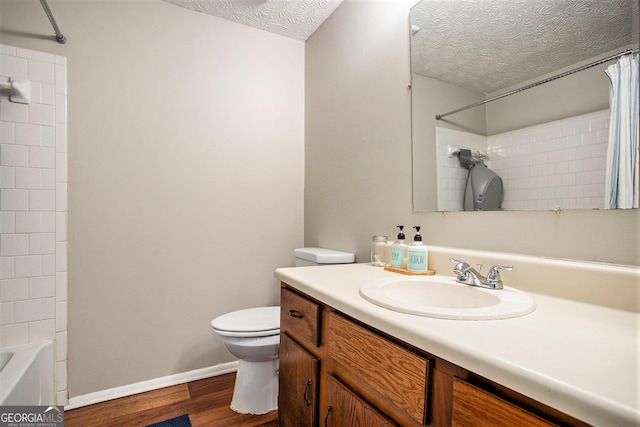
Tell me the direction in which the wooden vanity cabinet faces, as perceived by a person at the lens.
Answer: facing the viewer and to the left of the viewer

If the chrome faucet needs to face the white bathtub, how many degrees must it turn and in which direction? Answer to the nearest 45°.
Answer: approximately 45° to its right

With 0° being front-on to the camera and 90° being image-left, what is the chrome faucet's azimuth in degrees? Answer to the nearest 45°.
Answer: approximately 45°

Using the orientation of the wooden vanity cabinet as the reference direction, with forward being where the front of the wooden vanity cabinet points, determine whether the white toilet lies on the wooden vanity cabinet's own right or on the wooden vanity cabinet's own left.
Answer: on the wooden vanity cabinet's own right
